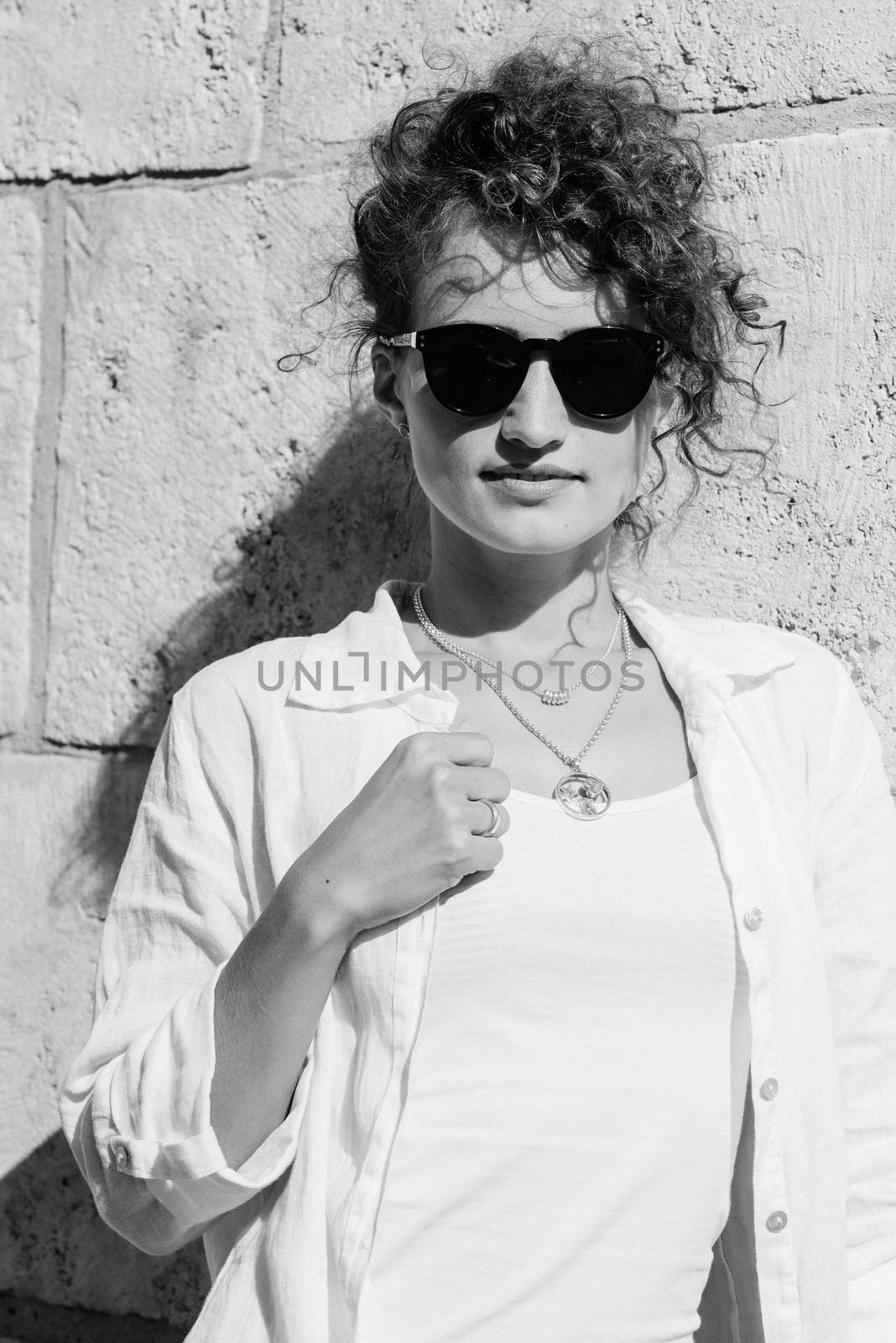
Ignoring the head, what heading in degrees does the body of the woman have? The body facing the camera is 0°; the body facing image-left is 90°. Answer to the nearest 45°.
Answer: approximately 0°
